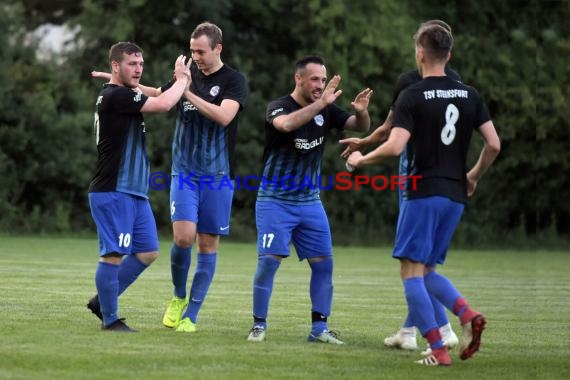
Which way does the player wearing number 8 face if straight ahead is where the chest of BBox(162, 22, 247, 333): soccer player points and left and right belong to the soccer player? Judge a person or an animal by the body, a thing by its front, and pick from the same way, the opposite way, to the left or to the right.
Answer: to the right

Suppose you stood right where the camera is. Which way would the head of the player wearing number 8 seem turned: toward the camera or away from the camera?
away from the camera

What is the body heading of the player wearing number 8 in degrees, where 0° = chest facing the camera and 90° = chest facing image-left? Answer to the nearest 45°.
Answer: approximately 135°

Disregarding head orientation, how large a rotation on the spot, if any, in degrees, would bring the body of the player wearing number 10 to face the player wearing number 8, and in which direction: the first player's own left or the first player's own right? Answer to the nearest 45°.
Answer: approximately 45° to the first player's own right

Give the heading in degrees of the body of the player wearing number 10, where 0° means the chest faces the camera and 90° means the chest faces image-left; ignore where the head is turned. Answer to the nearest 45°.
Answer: approximately 270°

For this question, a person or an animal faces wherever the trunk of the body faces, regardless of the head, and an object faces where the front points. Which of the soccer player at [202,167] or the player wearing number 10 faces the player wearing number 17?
the player wearing number 10
